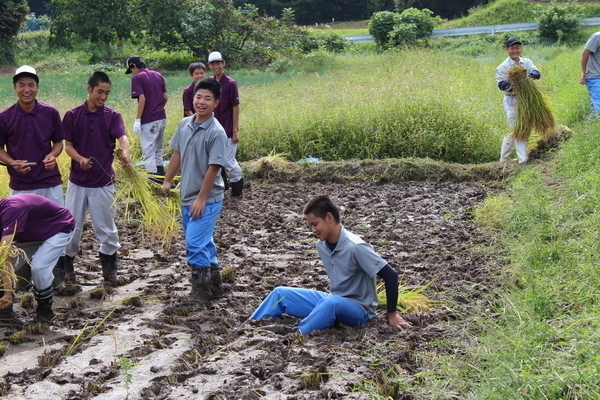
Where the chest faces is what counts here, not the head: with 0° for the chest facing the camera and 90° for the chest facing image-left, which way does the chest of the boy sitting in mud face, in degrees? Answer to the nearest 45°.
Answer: approximately 45°

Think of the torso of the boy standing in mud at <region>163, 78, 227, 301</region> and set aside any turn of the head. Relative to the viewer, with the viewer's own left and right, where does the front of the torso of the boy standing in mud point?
facing the viewer and to the left of the viewer

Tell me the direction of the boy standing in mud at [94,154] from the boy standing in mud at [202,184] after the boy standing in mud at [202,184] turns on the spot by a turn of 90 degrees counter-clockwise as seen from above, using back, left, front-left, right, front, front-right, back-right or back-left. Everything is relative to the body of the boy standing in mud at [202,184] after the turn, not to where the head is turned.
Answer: back

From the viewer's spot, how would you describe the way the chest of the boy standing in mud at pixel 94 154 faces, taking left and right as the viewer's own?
facing the viewer

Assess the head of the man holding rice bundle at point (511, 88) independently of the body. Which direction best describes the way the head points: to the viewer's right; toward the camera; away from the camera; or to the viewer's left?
toward the camera

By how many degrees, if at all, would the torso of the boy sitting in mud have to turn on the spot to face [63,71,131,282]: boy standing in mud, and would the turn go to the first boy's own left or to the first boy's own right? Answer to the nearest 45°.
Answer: approximately 90° to the first boy's own right

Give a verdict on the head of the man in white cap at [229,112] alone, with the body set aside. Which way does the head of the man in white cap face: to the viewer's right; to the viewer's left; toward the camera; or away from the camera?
toward the camera

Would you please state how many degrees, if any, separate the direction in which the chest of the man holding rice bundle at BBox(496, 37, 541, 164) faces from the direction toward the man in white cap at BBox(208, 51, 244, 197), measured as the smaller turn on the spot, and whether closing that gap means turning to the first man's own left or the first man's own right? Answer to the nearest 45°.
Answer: approximately 45° to the first man's own right

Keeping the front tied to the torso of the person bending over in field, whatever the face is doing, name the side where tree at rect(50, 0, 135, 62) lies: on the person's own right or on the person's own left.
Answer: on the person's own right

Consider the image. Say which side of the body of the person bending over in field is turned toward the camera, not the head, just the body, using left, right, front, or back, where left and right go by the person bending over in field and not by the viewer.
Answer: left

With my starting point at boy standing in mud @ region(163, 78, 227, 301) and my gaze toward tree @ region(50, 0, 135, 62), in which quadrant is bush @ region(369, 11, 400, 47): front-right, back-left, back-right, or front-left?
front-right

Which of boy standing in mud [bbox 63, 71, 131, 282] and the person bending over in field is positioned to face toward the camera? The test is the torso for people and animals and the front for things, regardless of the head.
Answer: the boy standing in mud

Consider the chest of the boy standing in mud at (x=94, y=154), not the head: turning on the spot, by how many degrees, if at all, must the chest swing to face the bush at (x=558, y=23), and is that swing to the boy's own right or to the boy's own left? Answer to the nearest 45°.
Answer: approximately 135° to the boy's own left

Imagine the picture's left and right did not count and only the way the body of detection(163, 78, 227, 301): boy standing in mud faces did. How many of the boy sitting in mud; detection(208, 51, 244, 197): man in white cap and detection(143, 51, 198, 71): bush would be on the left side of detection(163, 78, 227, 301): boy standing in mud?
1

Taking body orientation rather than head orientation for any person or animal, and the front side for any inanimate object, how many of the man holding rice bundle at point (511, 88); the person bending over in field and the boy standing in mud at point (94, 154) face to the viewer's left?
1

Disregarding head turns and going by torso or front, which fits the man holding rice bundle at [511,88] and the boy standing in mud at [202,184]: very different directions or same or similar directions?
same or similar directions
